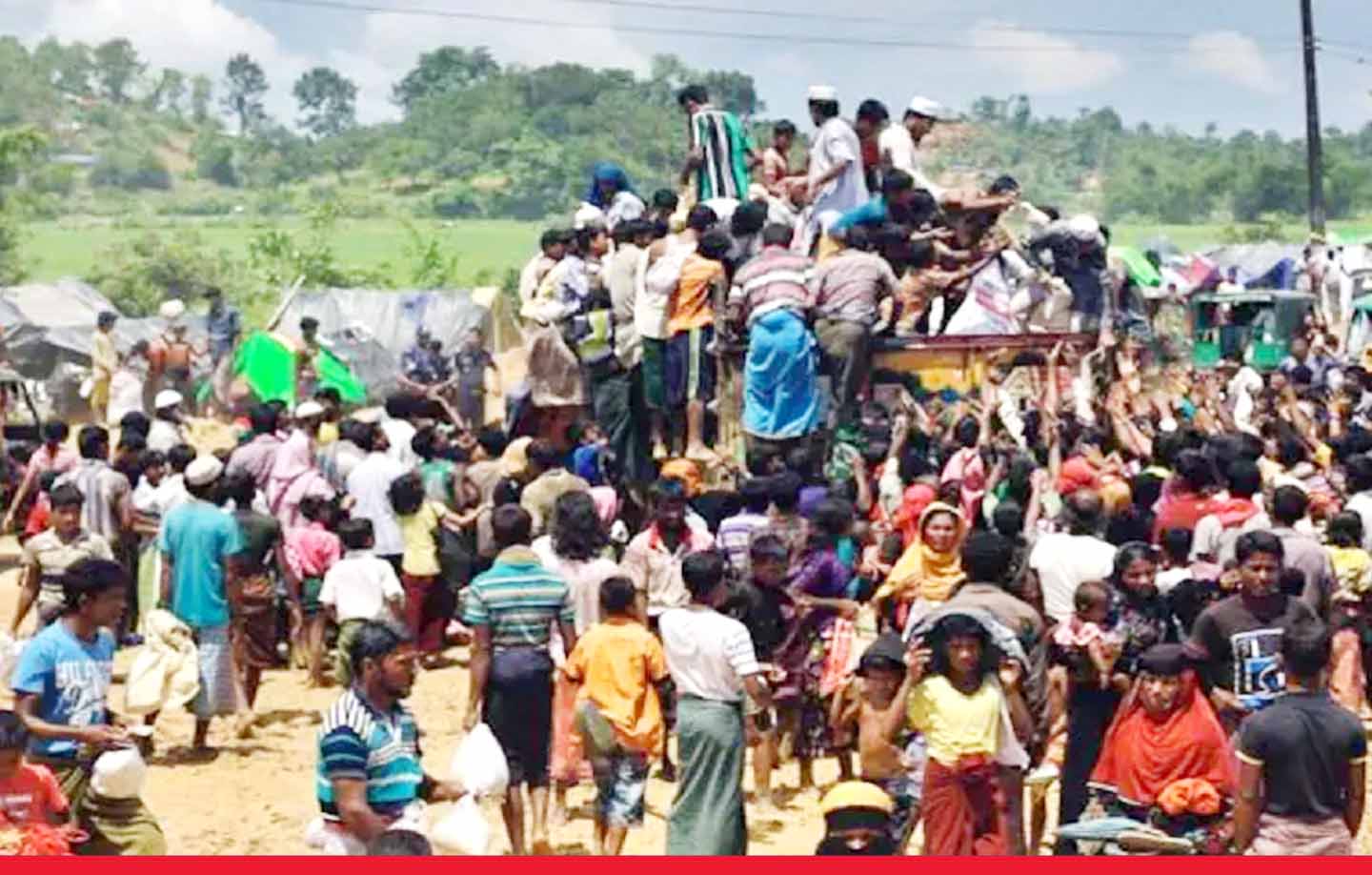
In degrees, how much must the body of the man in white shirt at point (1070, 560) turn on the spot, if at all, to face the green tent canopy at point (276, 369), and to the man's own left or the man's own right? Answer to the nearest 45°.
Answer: approximately 45° to the man's own left

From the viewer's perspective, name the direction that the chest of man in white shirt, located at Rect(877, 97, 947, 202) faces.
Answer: to the viewer's right

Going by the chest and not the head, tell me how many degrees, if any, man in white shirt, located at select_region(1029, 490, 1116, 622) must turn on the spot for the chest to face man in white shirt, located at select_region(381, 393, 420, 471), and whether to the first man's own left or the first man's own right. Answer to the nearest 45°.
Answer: approximately 45° to the first man's own left

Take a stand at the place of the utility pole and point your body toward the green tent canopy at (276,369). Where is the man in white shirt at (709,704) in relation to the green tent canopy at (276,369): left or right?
left

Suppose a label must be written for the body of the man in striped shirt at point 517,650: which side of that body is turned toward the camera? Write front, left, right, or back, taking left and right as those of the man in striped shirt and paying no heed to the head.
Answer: back

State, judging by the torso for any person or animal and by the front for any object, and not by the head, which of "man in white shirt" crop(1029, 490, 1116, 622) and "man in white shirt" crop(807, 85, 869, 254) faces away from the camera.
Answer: "man in white shirt" crop(1029, 490, 1116, 622)

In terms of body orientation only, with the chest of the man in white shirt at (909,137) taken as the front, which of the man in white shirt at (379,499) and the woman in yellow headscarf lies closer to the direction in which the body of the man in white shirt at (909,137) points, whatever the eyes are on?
the woman in yellow headscarf

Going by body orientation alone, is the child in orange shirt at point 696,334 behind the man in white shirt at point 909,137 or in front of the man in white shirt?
behind

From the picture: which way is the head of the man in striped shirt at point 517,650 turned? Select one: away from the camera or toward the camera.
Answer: away from the camera

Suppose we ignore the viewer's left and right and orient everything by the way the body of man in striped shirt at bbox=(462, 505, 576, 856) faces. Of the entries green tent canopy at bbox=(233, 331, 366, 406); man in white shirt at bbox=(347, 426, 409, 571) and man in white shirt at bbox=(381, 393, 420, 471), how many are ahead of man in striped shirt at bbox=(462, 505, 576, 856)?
3

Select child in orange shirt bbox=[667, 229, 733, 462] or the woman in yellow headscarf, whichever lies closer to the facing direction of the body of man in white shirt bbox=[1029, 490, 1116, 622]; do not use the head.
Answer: the child in orange shirt

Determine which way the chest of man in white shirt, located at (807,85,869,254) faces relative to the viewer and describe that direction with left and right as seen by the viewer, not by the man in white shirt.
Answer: facing to the left of the viewer

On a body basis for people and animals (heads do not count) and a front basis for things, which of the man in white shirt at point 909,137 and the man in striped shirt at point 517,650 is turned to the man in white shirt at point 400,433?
the man in striped shirt

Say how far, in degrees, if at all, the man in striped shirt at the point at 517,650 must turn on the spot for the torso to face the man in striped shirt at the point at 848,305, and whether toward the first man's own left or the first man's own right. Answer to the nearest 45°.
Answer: approximately 45° to the first man's own right
